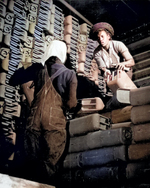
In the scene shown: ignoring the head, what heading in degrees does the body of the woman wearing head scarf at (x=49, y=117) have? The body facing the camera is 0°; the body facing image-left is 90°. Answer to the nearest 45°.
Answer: approximately 180°

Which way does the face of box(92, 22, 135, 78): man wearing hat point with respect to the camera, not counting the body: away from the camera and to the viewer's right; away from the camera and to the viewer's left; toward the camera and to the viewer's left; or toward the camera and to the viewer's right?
toward the camera and to the viewer's left

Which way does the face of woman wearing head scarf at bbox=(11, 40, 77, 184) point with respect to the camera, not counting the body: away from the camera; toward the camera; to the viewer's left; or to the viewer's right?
away from the camera

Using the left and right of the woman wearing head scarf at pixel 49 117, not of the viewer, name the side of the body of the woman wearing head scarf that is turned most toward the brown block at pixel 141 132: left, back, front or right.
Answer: right

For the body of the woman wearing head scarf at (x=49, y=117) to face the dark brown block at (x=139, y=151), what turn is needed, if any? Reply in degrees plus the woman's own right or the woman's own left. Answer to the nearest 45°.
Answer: approximately 90° to the woman's own right

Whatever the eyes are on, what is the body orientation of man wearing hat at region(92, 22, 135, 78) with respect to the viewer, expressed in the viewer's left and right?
facing the viewer and to the left of the viewer

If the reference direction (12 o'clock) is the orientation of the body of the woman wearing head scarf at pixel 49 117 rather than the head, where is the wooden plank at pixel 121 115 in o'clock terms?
The wooden plank is roughly at 3 o'clock from the woman wearing head scarf.

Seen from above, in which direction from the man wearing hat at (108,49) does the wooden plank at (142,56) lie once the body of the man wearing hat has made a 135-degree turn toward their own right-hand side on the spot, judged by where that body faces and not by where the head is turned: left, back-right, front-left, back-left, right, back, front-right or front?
front-right

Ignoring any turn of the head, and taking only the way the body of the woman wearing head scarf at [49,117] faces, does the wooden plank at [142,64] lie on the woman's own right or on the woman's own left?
on the woman's own right

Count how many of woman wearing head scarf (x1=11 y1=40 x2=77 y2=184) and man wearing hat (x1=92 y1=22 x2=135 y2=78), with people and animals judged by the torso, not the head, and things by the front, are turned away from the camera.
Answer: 1

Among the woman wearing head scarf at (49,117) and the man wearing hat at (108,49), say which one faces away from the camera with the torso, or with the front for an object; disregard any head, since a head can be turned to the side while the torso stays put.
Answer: the woman wearing head scarf at (49,117)

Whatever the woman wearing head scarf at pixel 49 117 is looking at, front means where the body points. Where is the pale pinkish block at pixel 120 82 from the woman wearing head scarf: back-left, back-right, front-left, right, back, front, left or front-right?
right
